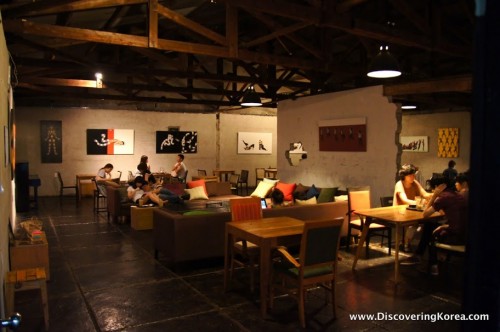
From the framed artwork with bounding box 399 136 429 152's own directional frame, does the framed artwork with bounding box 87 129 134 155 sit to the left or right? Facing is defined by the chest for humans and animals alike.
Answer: on its right

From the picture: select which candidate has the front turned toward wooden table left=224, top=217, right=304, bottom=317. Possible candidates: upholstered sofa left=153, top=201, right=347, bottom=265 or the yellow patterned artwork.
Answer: the yellow patterned artwork

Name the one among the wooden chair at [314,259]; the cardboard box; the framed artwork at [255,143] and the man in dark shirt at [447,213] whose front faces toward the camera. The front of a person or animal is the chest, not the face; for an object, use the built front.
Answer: the framed artwork

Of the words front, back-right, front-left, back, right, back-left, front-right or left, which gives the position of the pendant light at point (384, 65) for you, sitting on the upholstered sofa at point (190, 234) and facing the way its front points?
back-right

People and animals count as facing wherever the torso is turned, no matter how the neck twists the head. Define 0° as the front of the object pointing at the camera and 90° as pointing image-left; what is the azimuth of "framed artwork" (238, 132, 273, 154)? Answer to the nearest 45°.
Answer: approximately 0°

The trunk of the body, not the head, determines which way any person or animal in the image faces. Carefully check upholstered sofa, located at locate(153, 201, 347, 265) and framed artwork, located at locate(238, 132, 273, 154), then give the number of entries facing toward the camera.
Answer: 1

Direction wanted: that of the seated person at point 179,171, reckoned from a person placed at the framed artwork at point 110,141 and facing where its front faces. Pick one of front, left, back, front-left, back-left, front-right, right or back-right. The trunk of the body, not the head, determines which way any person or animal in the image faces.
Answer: front-left
